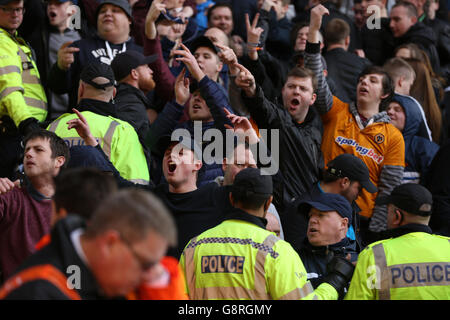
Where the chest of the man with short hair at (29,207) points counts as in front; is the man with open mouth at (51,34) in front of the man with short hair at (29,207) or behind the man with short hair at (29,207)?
behind

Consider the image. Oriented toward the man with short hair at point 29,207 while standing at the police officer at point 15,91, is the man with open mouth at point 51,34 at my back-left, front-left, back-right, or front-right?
back-left

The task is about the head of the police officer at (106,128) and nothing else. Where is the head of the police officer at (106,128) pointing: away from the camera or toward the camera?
away from the camera

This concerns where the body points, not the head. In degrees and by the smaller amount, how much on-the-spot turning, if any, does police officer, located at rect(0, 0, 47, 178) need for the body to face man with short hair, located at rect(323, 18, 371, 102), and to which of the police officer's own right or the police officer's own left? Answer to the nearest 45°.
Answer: approximately 45° to the police officer's own left

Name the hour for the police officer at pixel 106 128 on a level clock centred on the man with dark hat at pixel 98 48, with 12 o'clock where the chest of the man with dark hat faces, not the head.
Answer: The police officer is roughly at 12 o'clock from the man with dark hat.

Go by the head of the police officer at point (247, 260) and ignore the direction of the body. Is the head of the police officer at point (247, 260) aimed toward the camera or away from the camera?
away from the camera

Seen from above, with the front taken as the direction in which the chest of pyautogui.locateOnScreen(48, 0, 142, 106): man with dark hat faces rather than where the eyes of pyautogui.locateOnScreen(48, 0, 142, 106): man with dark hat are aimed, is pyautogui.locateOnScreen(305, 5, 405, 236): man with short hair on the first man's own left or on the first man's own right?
on the first man's own left

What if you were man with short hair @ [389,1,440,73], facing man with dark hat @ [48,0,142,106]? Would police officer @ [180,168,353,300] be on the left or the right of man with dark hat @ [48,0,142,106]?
left

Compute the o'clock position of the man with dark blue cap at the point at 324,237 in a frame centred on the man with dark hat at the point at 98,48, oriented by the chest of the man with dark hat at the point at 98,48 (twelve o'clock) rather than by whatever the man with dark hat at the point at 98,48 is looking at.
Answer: the man with dark blue cap at the point at 324,237 is roughly at 11 o'clock from the man with dark hat at the point at 98,48.

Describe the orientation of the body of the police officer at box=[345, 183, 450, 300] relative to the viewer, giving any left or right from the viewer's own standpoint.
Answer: facing away from the viewer and to the left of the viewer

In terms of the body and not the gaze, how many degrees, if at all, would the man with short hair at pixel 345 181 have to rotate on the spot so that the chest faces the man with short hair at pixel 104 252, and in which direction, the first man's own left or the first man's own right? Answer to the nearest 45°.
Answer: approximately 90° to the first man's own right

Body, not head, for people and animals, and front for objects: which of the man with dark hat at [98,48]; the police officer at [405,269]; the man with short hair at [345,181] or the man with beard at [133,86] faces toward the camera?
the man with dark hat at [98,48]
